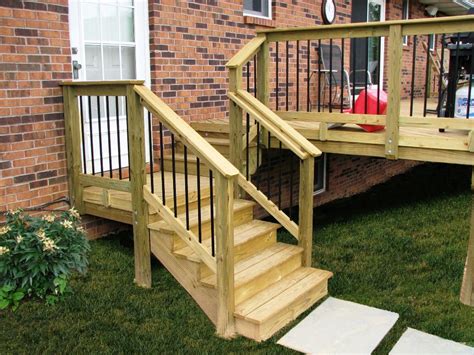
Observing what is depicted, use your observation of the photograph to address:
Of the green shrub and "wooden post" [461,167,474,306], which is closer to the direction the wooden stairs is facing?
the wooden post

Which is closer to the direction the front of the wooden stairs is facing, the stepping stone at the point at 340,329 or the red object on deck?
the stepping stone

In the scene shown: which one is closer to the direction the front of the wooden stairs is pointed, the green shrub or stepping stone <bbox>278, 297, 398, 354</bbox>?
the stepping stone

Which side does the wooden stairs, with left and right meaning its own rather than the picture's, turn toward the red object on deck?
left

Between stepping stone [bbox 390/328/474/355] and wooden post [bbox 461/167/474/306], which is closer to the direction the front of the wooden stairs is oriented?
the stepping stone

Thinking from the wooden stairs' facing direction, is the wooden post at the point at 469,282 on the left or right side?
on its left

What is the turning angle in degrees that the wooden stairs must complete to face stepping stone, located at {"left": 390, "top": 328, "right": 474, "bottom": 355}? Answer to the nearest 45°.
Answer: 0° — it already faces it

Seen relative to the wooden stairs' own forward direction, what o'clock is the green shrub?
The green shrub is roughly at 4 o'clock from the wooden stairs.

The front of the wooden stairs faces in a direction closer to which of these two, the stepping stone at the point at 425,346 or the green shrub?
the stepping stone

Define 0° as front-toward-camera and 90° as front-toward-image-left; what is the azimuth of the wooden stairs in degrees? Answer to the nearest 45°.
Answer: approximately 315°
